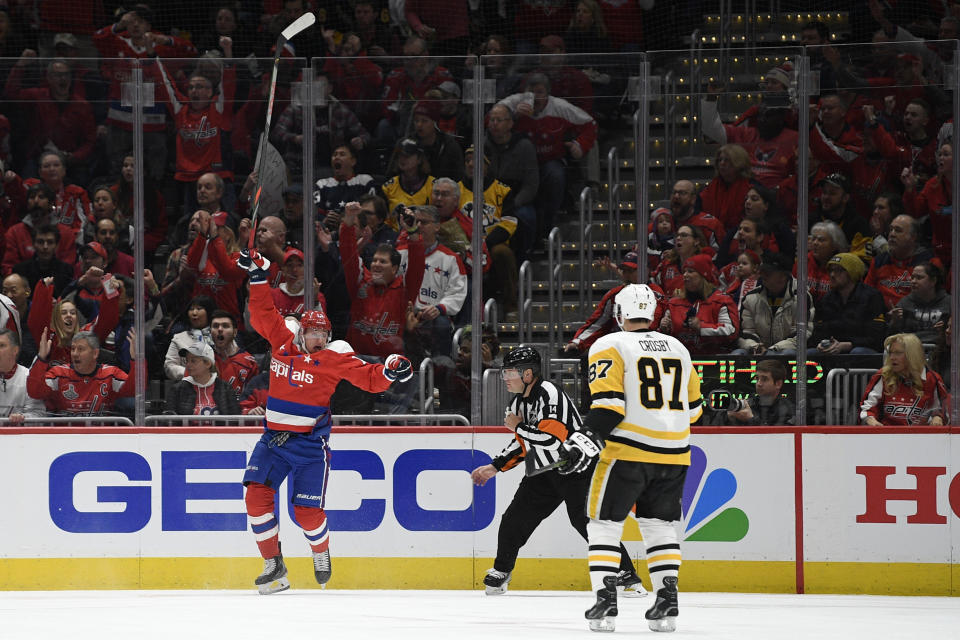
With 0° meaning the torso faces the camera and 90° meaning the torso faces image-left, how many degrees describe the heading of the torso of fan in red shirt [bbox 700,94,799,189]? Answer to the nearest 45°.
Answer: approximately 45°

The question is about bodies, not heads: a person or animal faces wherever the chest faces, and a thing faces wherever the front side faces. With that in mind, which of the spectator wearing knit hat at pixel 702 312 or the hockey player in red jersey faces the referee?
the spectator wearing knit hat

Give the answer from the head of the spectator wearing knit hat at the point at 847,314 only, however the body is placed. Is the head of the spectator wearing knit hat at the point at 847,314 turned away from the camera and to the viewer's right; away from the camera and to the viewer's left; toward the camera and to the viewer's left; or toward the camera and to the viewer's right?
toward the camera and to the viewer's left

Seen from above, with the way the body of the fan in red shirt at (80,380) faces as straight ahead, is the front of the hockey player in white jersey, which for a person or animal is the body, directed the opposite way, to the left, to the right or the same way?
the opposite way
